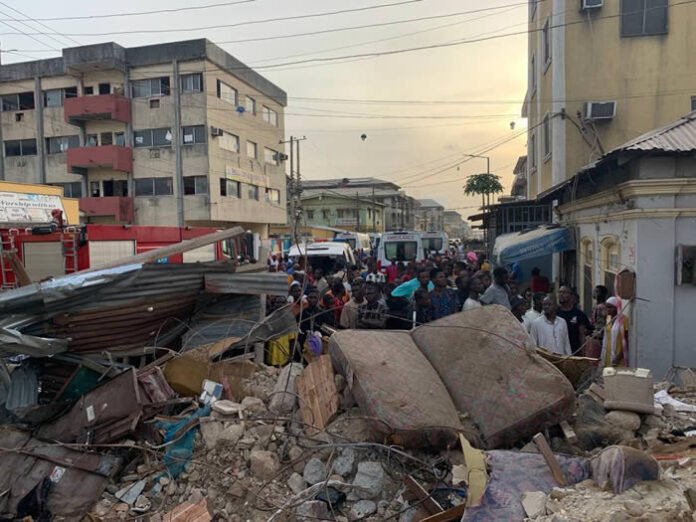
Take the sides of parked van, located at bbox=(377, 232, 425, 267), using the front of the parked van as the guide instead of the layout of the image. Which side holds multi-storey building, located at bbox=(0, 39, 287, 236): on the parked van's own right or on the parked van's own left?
on the parked van's own left

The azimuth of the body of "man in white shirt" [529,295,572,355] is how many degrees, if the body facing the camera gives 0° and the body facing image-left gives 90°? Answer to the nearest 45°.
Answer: approximately 0°

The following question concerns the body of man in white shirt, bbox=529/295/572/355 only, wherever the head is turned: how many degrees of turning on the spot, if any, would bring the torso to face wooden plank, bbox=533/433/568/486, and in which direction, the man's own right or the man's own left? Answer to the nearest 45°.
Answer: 0° — they already face it

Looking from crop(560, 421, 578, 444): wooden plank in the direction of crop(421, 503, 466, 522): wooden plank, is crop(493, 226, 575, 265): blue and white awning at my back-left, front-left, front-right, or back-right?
back-right
